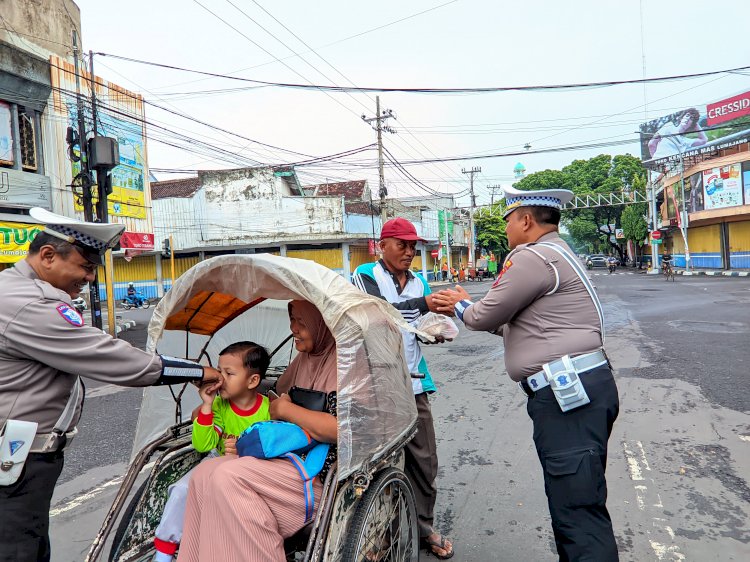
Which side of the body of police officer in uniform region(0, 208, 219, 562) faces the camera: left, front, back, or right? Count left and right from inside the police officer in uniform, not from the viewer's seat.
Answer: right

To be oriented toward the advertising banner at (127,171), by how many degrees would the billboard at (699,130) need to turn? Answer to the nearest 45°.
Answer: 0° — it already faces it

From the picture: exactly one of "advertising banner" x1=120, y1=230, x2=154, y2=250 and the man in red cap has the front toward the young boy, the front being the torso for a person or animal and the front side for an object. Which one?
the advertising banner

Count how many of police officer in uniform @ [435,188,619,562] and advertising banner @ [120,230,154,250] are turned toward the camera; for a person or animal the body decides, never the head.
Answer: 1

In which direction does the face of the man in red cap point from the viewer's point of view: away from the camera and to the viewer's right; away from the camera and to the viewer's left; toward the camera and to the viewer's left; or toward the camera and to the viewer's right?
toward the camera and to the viewer's right

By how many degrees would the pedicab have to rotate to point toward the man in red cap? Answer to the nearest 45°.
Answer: approximately 180°

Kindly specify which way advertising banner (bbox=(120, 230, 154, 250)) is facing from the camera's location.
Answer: facing the viewer

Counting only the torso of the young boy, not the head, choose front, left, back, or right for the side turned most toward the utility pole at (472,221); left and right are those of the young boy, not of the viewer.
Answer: back

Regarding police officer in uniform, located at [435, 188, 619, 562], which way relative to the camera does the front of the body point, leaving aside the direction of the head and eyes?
to the viewer's left

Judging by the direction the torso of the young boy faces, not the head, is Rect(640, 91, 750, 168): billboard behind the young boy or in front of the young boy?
behind

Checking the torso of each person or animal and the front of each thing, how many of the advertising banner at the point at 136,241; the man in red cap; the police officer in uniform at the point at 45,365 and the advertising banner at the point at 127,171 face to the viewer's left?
0

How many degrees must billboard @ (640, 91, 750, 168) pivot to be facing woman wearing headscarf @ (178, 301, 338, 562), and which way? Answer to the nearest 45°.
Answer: approximately 45° to its left

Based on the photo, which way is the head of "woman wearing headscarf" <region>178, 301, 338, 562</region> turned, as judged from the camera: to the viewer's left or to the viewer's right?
to the viewer's left
